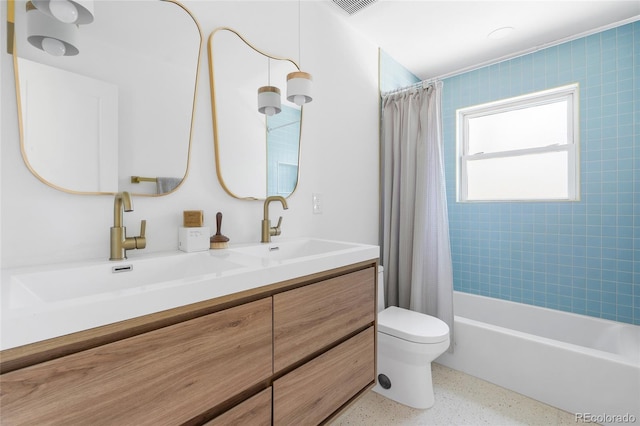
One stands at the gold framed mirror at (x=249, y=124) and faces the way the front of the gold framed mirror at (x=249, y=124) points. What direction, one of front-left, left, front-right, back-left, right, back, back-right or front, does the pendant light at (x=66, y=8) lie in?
right

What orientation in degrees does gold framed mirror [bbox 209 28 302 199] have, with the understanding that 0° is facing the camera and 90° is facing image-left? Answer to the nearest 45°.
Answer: approximately 315°

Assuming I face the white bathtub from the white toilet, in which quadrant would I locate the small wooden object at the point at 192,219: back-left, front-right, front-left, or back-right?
back-right

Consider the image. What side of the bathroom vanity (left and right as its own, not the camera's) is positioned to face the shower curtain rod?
left

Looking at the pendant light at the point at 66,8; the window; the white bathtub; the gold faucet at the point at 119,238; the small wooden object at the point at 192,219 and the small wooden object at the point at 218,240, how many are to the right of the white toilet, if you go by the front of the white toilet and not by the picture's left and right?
4

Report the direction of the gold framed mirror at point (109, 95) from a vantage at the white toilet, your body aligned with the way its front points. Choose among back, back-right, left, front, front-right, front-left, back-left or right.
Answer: right

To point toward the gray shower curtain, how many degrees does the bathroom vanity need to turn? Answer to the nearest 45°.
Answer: approximately 90° to its left

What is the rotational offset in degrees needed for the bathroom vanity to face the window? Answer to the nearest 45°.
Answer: approximately 45° to its left

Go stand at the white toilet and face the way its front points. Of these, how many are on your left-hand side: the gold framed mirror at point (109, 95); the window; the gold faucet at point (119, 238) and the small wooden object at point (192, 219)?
1

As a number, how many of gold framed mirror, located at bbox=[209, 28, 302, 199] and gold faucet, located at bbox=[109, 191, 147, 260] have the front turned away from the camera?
0

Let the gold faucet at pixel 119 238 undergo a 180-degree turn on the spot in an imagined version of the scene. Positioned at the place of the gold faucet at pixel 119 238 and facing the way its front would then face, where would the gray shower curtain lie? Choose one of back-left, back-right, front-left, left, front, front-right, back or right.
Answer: back-right

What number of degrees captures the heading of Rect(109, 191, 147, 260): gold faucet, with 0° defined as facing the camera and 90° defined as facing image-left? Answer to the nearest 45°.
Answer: approximately 315°
